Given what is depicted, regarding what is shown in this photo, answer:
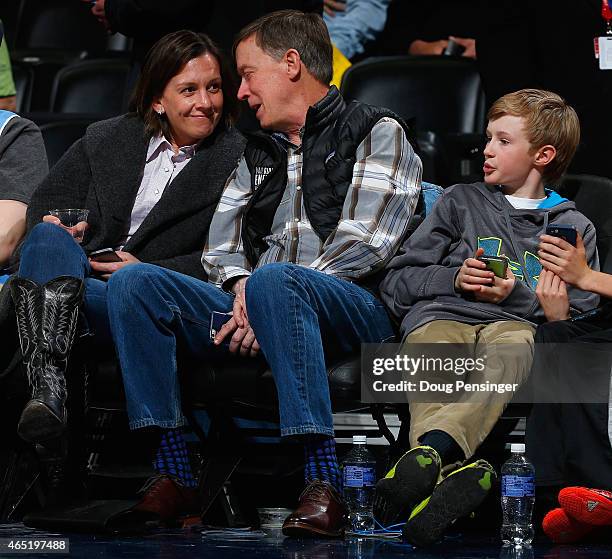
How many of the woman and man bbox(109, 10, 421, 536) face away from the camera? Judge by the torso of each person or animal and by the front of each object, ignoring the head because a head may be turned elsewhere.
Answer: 0

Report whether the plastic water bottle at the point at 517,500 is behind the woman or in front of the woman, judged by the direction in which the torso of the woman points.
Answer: in front

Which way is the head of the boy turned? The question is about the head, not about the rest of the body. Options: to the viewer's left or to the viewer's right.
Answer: to the viewer's left

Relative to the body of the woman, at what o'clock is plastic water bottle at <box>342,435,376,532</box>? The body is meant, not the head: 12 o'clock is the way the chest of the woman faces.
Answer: The plastic water bottle is roughly at 11 o'clock from the woman.

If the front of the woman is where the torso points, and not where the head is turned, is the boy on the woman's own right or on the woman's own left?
on the woman's own left

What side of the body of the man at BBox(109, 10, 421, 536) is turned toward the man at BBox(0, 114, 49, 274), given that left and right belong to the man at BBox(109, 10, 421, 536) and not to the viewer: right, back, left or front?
right

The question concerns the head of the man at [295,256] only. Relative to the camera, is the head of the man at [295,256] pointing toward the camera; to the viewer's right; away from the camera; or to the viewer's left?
to the viewer's left

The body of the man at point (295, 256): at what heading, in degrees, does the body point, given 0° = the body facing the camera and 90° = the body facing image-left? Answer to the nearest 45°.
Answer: approximately 45°

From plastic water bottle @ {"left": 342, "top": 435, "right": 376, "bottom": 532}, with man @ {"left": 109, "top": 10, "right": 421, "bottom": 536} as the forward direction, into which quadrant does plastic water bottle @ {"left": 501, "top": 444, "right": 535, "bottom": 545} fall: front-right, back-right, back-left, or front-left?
back-right
